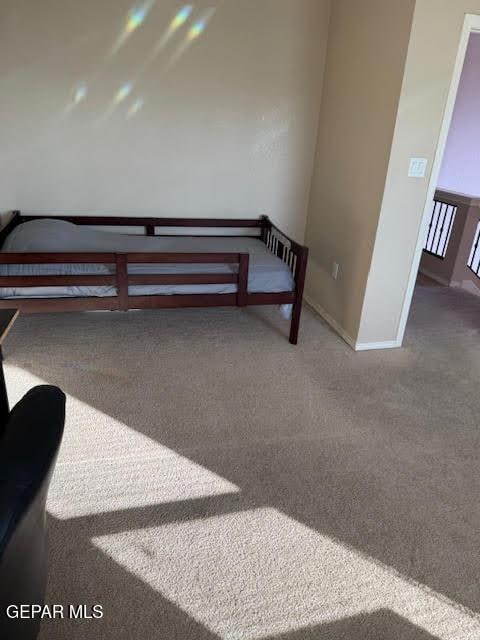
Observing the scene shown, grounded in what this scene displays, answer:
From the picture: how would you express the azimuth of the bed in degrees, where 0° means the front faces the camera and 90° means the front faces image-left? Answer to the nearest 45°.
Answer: approximately 270°

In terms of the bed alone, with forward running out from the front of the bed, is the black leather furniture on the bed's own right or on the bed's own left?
on the bed's own right

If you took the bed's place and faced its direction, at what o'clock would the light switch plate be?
The light switch plate is roughly at 12 o'clock from the bed.

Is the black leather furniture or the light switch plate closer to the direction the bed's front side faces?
the light switch plate
